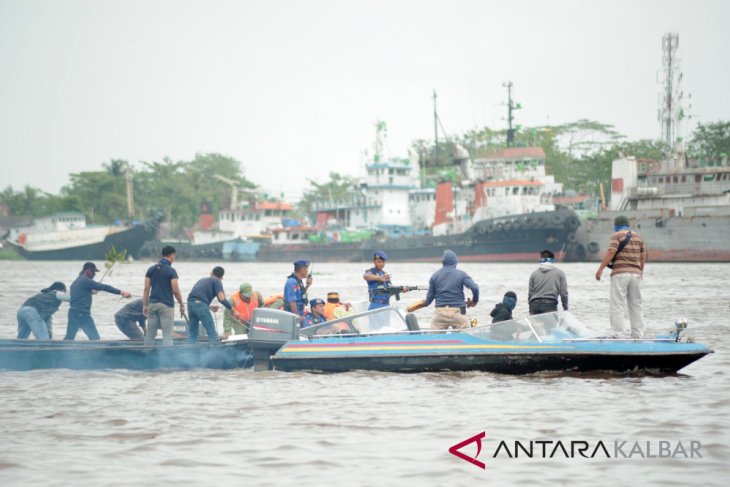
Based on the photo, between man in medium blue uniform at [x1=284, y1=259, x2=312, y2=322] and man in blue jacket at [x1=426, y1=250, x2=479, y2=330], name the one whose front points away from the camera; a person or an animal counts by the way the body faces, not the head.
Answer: the man in blue jacket

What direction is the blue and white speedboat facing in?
to the viewer's right

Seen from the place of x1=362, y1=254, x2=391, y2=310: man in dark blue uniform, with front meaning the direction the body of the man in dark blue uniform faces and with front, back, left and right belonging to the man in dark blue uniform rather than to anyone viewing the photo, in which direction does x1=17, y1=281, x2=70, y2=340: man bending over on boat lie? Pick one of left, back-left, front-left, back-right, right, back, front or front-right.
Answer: back-right

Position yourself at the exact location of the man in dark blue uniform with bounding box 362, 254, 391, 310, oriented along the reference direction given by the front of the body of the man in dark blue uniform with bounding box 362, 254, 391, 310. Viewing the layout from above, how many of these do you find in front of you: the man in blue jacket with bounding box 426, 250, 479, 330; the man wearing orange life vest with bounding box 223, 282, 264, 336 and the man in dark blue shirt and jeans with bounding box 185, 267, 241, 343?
1

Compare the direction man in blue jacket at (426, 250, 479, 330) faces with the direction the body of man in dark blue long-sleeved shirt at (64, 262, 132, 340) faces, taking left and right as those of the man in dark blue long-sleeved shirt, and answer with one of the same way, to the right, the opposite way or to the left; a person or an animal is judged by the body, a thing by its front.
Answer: to the left

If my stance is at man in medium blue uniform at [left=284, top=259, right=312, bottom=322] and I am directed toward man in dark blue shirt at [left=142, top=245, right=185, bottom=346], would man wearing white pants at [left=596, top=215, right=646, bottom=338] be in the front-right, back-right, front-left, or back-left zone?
back-left

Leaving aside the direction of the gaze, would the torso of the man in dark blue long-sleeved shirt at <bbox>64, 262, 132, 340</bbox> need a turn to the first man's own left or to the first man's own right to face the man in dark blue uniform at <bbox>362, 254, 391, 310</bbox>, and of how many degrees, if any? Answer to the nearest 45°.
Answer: approximately 45° to the first man's own right

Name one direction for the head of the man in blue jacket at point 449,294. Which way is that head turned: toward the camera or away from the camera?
away from the camera

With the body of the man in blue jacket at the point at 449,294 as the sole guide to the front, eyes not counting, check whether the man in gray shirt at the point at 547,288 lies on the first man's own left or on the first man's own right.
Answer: on the first man's own right

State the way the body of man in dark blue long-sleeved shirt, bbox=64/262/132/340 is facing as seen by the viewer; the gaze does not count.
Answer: to the viewer's right

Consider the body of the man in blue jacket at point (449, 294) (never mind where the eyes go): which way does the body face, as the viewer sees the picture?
away from the camera

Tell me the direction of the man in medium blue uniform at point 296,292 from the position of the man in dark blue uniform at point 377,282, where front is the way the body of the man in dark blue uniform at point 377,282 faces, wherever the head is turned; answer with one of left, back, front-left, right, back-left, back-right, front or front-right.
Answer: back-right

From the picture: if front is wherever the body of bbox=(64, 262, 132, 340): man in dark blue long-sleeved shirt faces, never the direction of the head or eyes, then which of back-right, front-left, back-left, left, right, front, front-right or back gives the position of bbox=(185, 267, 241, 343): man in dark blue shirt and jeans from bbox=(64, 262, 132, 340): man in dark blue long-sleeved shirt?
front-right

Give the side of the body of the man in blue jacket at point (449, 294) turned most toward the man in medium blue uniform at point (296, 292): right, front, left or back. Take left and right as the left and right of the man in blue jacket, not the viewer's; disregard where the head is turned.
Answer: left
